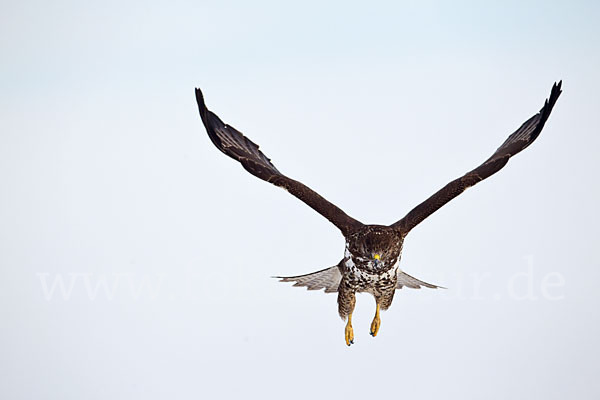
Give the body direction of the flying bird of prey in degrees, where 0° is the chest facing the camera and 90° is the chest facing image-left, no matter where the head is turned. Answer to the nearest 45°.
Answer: approximately 0°
